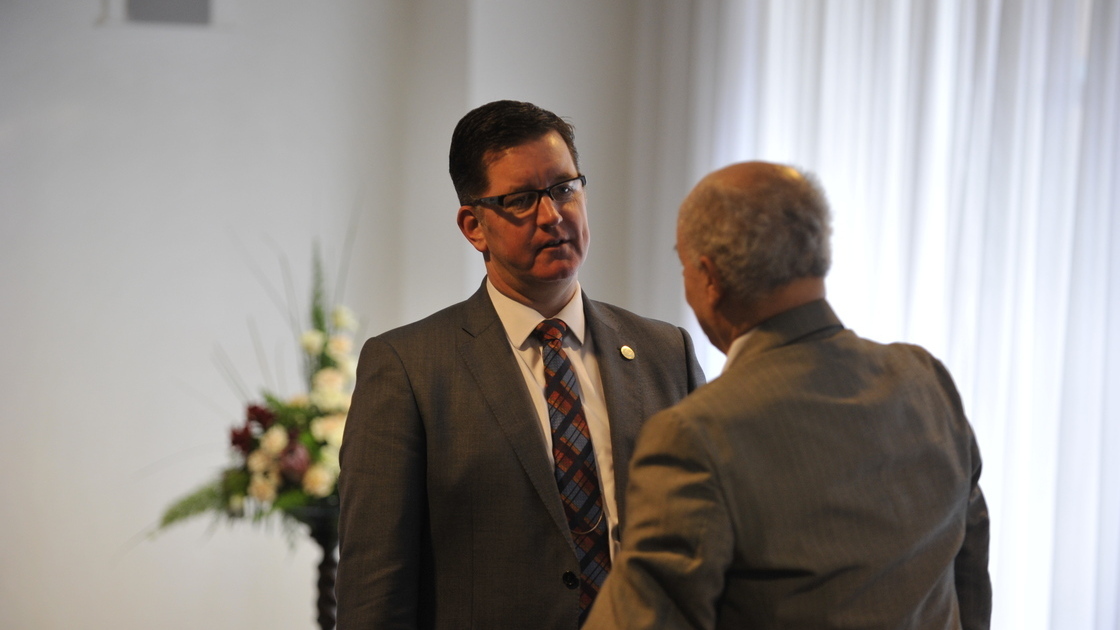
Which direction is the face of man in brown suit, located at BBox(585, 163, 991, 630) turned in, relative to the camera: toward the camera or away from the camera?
away from the camera

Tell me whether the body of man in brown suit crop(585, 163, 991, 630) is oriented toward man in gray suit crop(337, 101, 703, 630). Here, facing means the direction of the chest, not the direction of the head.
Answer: yes

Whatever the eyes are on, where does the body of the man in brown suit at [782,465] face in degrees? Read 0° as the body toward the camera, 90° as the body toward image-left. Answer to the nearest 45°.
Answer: approximately 135°

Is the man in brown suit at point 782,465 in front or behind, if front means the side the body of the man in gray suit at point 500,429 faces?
in front

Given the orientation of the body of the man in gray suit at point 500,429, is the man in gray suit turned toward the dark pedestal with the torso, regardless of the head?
no

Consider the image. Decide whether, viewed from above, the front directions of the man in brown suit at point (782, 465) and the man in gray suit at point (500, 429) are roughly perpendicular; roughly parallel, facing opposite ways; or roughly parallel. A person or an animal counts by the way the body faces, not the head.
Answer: roughly parallel, facing opposite ways

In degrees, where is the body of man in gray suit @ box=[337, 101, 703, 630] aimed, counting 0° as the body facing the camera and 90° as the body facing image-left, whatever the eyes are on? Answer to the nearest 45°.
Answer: approximately 315°

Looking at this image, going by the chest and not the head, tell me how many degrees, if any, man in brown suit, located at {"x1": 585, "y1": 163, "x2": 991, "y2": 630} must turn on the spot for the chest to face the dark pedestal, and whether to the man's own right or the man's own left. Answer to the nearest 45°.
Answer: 0° — they already face it

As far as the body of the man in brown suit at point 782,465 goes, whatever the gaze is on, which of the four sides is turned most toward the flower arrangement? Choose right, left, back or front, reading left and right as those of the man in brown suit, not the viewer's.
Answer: front

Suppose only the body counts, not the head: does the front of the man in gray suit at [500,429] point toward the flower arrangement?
no

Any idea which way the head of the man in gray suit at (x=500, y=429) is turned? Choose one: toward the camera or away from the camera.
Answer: toward the camera
